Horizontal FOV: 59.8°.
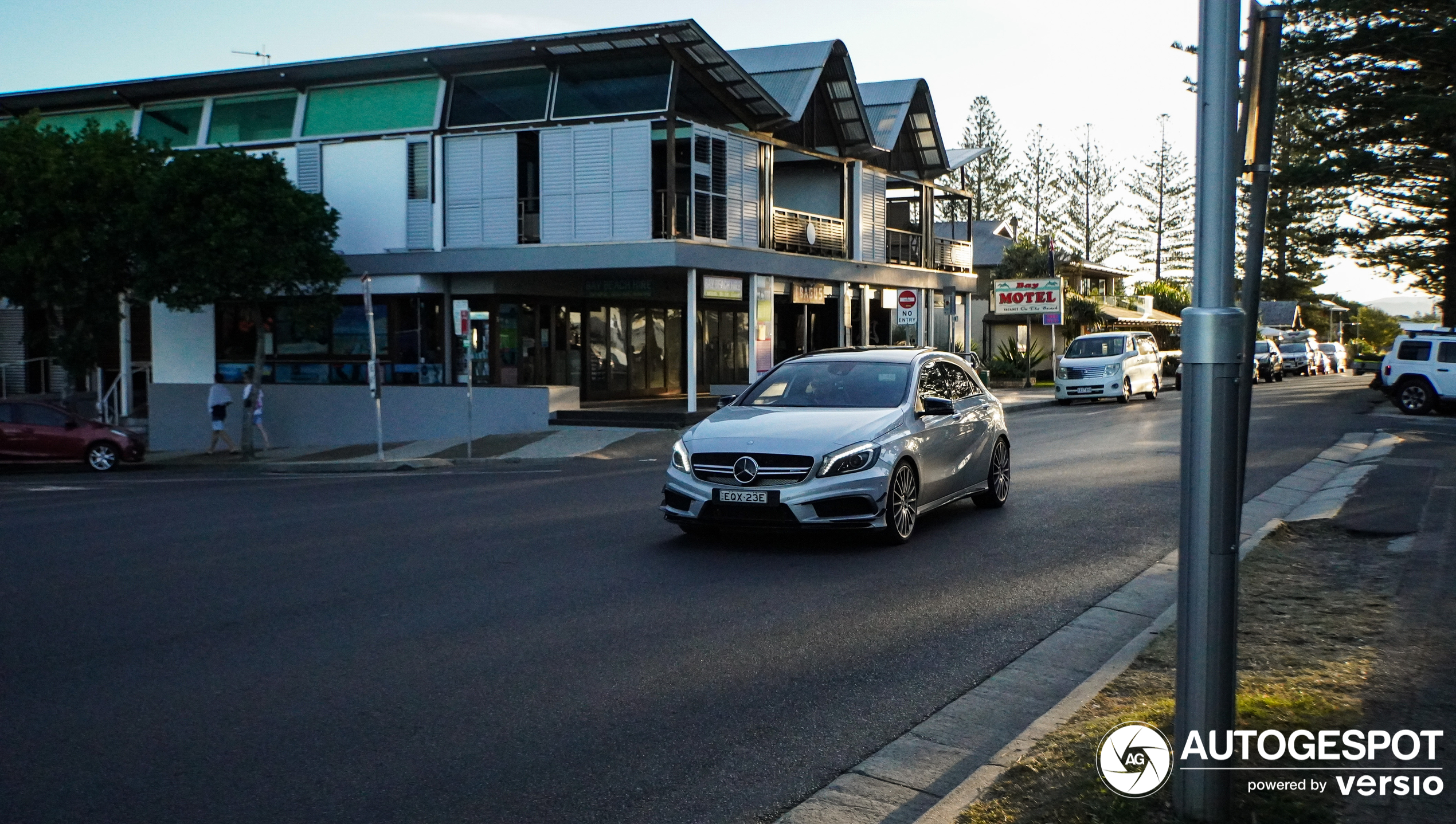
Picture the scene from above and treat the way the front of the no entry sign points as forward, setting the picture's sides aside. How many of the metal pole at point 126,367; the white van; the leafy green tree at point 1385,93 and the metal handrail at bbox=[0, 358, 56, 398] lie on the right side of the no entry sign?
2

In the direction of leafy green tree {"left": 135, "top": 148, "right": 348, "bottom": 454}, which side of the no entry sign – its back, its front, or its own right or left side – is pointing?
right

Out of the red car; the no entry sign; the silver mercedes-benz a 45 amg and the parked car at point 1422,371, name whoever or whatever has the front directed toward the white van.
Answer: the red car

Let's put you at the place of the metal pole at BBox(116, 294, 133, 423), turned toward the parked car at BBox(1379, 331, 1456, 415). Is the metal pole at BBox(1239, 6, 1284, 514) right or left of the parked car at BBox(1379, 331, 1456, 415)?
right

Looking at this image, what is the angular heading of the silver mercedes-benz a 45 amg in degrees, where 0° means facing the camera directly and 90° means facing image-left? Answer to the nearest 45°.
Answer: approximately 45°

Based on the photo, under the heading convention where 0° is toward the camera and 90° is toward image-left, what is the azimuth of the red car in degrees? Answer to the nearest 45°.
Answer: approximately 270°

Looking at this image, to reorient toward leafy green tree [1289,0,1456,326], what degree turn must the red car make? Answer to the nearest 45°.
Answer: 0° — it already faces it

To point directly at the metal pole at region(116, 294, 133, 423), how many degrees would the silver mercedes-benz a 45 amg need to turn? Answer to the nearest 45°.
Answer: approximately 90° to its right
